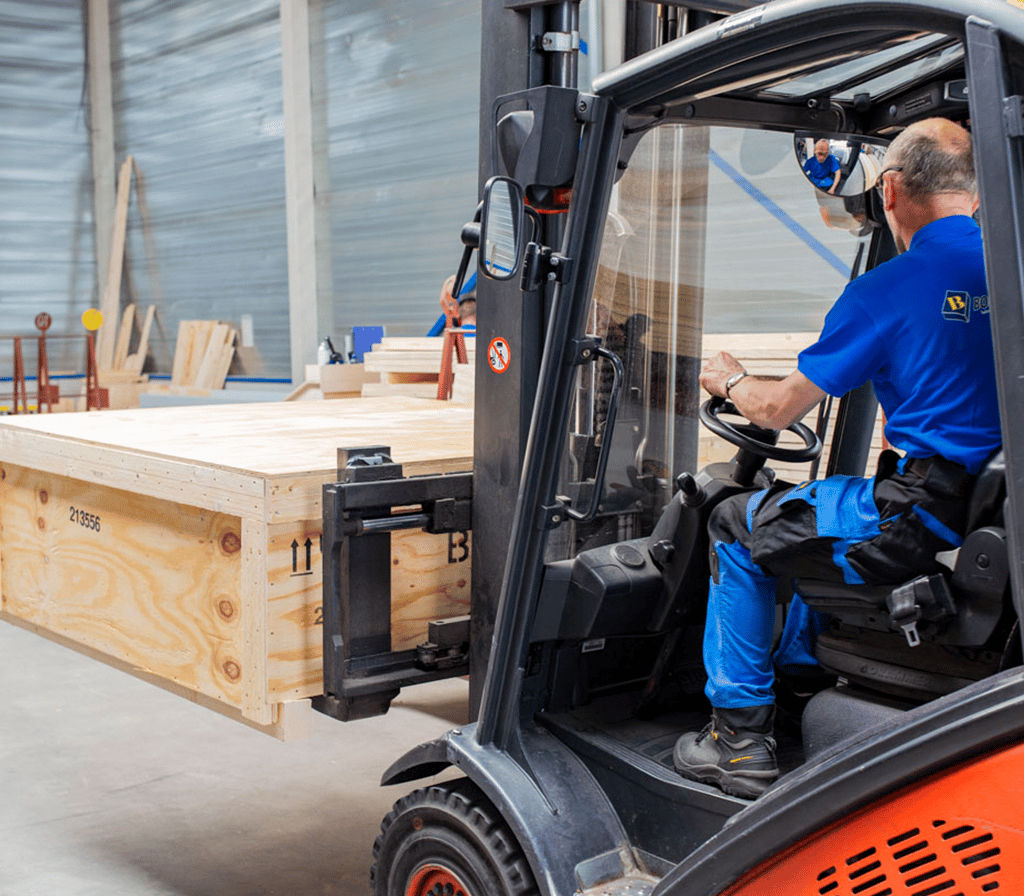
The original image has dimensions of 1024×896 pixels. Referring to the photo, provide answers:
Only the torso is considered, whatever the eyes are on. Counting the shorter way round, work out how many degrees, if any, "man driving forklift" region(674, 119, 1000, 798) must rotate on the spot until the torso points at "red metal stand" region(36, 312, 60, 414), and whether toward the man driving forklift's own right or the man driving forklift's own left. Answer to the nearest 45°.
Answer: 0° — they already face it

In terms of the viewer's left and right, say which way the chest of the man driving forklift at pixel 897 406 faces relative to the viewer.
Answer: facing away from the viewer and to the left of the viewer

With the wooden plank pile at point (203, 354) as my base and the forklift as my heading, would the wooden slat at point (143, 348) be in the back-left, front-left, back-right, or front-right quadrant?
back-right

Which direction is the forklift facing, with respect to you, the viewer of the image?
facing away from the viewer and to the left of the viewer

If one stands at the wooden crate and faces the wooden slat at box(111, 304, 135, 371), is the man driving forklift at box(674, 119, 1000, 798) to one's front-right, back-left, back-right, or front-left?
back-right

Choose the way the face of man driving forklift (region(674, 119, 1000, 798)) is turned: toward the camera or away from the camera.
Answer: away from the camera
